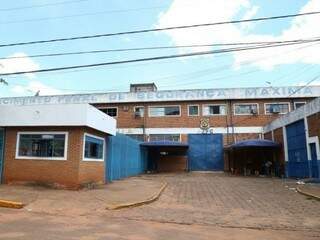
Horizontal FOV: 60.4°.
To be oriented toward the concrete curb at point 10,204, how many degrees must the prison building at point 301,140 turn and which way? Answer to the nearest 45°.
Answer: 0° — it already faces it

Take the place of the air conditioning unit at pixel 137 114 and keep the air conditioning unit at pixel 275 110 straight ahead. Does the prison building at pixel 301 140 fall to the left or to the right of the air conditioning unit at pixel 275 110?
right

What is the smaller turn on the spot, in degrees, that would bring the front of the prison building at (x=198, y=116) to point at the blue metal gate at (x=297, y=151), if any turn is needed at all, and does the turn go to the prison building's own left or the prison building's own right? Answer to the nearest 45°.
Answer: approximately 45° to the prison building's own left

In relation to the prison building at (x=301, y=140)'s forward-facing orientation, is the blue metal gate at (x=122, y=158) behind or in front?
in front

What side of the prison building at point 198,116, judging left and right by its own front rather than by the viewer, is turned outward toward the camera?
front

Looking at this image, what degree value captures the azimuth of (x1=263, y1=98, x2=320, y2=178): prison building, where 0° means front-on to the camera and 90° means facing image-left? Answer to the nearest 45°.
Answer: approximately 45°

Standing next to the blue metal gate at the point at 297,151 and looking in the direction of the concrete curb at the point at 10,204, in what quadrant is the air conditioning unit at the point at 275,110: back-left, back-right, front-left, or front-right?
back-right
